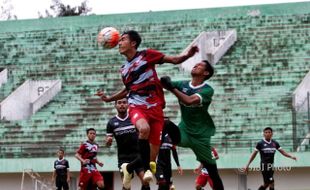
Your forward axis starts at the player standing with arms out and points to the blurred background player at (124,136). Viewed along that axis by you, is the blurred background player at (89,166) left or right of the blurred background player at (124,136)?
right

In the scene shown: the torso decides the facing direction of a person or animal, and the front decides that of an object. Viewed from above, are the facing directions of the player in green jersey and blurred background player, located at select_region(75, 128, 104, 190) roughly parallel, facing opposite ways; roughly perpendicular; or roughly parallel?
roughly perpendicular

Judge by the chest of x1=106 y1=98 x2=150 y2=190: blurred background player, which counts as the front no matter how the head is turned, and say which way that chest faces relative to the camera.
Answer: toward the camera

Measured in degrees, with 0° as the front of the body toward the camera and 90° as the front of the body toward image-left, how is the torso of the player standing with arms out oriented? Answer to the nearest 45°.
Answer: approximately 0°

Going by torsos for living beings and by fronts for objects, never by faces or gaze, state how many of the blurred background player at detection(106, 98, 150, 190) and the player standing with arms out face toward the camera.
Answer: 2

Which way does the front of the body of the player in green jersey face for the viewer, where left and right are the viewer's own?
facing the viewer and to the left of the viewer

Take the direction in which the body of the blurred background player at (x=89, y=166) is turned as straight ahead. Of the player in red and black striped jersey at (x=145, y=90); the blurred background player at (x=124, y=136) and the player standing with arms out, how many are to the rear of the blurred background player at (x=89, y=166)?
0

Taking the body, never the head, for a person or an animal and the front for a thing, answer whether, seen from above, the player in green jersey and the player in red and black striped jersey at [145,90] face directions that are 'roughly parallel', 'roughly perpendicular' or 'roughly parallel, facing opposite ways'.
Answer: roughly parallel
